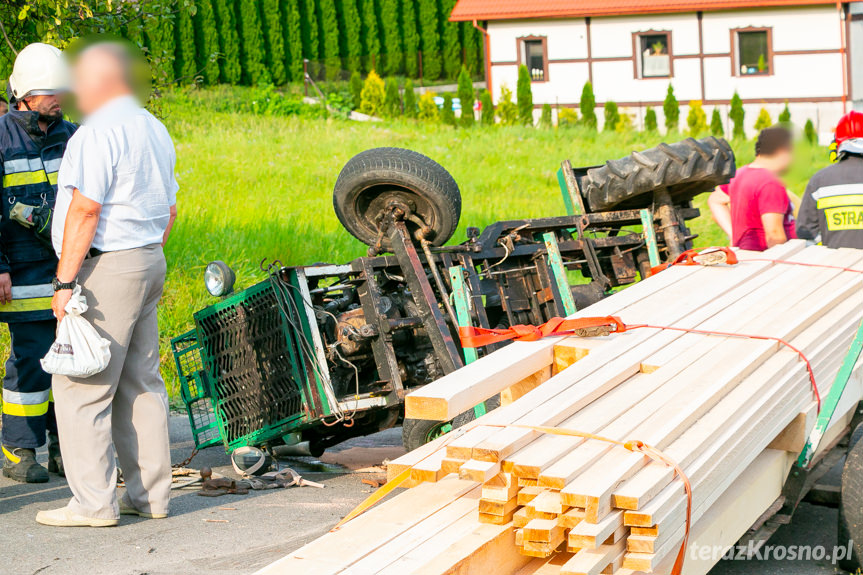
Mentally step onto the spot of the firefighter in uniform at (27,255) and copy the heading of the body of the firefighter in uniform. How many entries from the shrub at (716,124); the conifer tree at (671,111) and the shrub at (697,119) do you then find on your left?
3

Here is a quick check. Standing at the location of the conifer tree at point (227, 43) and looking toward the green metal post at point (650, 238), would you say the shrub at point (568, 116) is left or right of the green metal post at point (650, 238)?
left

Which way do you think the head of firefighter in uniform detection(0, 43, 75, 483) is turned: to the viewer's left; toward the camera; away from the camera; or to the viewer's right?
to the viewer's right

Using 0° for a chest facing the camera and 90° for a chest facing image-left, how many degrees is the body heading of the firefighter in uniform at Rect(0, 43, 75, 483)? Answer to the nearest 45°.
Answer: approximately 315°
